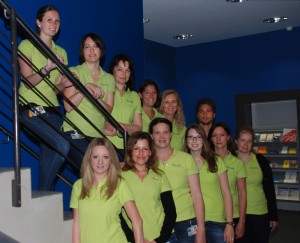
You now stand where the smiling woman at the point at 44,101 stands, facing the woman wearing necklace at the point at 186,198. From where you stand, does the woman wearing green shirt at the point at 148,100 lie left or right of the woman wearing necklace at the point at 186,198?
left

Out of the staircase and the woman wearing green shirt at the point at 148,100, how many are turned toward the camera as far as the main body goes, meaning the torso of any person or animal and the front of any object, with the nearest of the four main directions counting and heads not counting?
1

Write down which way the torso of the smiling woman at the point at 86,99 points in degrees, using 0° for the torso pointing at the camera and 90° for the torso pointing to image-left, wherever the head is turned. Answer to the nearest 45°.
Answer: approximately 0°

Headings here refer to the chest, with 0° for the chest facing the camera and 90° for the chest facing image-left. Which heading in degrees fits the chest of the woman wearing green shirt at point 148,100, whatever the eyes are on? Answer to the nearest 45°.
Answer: approximately 0°

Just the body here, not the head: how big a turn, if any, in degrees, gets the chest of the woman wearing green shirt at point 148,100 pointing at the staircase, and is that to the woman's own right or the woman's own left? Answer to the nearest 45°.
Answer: approximately 45° to the woman's own right

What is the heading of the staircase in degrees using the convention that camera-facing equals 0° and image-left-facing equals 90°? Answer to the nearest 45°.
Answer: approximately 270°

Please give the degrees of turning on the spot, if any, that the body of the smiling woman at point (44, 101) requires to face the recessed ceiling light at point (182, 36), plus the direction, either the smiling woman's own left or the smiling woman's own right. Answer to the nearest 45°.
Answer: approximately 90° to the smiling woman's own left
